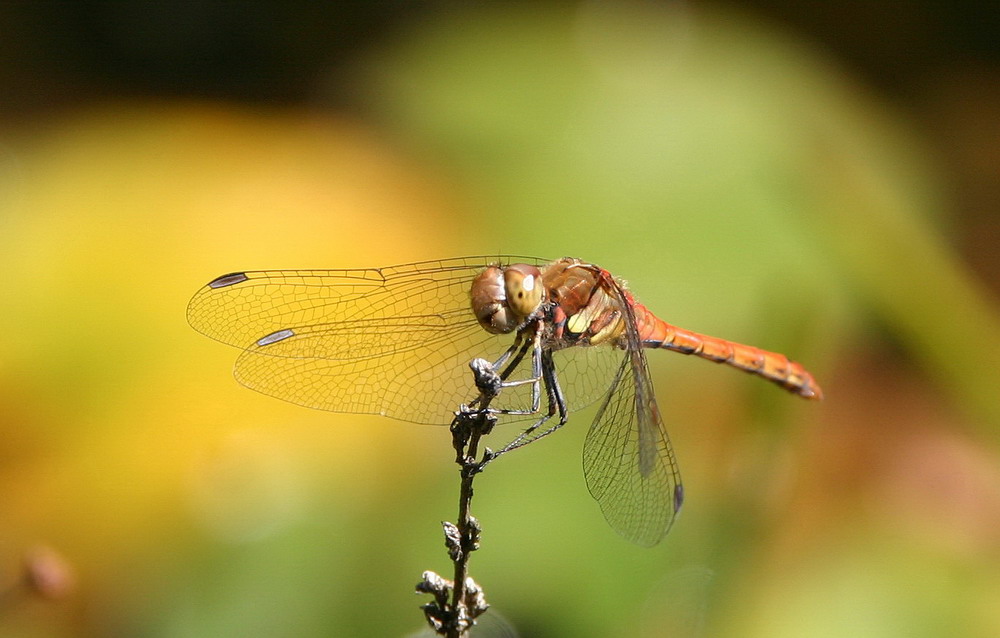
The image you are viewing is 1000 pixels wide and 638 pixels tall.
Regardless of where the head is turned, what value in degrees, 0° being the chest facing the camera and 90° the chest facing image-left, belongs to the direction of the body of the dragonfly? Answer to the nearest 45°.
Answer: approximately 45°
